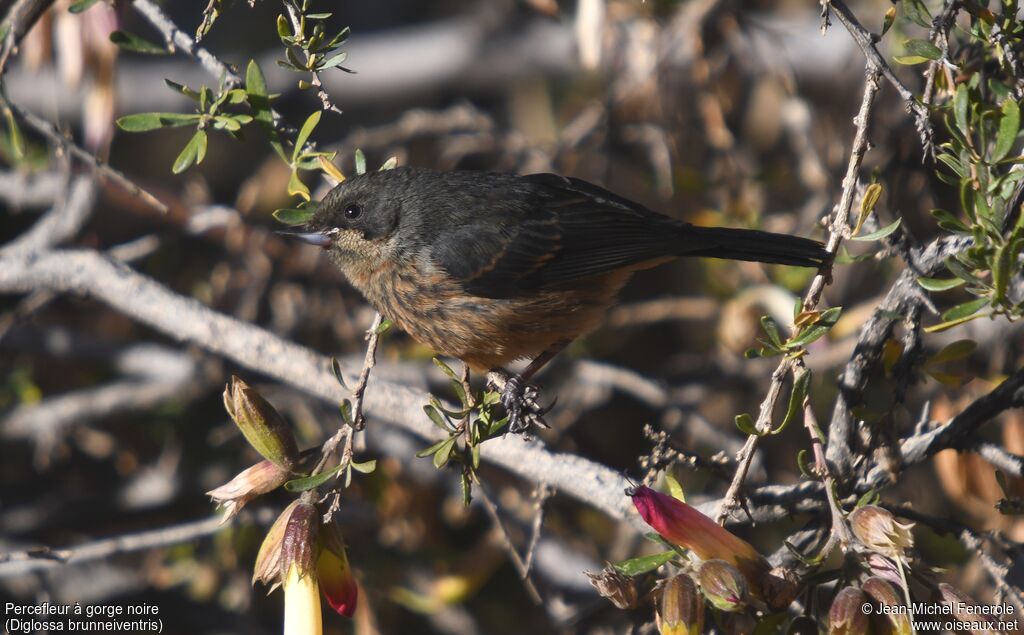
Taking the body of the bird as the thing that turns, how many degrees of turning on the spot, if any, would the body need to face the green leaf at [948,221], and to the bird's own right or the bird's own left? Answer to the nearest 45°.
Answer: approximately 135° to the bird's own left

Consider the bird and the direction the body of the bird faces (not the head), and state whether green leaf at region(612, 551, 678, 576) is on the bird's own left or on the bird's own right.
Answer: on the bird's own left

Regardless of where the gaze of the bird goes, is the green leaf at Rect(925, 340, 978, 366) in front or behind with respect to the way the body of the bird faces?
behind

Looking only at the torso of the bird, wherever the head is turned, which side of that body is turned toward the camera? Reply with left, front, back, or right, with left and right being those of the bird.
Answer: left

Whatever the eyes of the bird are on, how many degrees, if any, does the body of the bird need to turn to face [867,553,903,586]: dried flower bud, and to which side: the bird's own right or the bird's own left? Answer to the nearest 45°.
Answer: approximately 135° to the bird's own left

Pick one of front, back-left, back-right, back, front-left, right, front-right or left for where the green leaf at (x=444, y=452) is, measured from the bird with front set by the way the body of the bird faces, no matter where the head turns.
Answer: front

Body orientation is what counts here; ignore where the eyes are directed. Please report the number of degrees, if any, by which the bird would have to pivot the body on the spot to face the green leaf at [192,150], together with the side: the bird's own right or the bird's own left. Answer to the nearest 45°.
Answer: approximately 45° to the bird's own left

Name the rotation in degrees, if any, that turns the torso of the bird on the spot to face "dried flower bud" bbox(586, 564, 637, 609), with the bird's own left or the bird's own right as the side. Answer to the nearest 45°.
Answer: approximately 90° to the bird's own left
